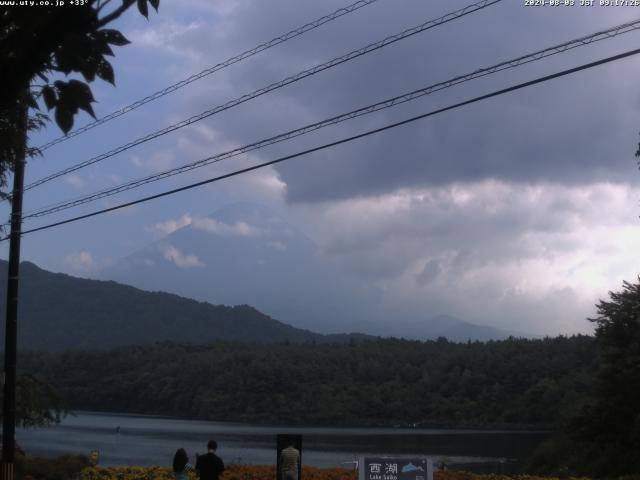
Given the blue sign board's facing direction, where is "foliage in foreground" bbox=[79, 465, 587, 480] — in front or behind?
behind

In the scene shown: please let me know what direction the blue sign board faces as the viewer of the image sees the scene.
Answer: facing the viewer

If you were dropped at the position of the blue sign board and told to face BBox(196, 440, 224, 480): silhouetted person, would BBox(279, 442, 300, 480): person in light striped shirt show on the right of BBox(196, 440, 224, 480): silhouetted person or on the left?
right

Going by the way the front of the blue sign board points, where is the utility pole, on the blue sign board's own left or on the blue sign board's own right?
on the blue sign board's own right

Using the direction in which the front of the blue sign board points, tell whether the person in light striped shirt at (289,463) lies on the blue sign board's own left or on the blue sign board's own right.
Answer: on the blue sign board's own right

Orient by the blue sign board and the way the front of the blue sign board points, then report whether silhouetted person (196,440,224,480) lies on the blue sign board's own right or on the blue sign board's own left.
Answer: on the blue sign board's own right
